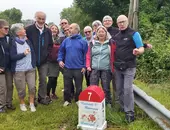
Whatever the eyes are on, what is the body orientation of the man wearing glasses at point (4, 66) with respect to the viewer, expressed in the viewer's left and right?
facing the viewer and to the right of the viewer

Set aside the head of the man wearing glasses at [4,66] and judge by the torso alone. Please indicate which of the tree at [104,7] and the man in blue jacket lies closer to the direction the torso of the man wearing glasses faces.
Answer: the man in blue jacket

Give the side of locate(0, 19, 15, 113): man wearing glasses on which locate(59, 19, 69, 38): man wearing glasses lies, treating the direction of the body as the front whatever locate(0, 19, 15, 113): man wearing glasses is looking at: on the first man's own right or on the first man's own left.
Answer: on the first man's own left

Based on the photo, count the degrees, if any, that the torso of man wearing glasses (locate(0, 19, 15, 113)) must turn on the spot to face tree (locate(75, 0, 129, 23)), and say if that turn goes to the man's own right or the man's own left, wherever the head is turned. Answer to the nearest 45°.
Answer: approximately 90° to the man's own left

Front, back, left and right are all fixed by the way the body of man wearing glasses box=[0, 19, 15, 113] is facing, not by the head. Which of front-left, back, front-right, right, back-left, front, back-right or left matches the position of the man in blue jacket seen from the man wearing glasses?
front-left

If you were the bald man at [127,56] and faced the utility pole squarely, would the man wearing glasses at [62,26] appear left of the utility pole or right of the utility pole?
left

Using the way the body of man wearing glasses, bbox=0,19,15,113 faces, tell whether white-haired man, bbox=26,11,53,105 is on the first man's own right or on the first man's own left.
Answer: on the first man's own left

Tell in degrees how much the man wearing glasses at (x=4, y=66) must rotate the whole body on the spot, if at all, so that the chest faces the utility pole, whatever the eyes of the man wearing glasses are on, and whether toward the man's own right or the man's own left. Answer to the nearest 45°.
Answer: approximately 90° to the man's own left
